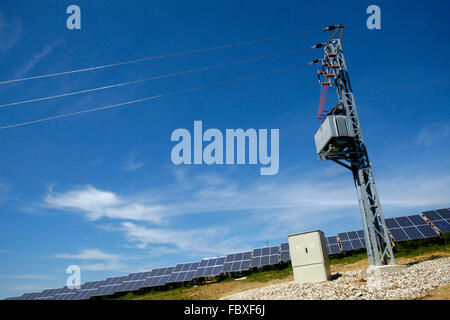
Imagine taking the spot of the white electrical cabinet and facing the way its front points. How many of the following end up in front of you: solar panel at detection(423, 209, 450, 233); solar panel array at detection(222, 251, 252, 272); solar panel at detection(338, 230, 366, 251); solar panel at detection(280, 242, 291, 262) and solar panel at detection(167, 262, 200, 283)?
0

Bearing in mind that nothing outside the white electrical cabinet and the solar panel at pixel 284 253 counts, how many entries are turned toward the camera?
2

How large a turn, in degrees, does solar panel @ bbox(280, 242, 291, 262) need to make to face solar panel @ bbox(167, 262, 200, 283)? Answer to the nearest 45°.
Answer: approximately 90° to its right

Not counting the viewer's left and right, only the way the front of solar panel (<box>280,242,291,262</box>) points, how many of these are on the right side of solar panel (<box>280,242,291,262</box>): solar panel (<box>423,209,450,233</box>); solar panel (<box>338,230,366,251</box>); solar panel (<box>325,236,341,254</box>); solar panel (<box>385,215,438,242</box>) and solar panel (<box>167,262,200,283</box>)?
1

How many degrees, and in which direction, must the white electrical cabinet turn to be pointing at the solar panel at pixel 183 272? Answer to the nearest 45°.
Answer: approximately 135° to its right

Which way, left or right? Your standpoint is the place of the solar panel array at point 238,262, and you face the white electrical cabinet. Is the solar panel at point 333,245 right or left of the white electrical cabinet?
left

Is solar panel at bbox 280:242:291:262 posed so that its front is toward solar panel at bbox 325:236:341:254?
no

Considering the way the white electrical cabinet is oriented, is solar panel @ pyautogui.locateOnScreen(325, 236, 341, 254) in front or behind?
behind

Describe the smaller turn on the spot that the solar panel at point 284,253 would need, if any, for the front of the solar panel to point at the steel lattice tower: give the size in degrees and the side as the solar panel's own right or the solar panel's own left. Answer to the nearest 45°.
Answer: approximately 45° to the solar panel's own left

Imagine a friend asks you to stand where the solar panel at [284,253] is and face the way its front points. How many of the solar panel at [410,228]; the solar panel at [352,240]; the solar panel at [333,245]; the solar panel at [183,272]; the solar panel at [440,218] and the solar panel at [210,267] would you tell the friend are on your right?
2

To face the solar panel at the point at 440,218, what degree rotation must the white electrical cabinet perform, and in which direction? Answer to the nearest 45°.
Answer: approximately 135° to its left

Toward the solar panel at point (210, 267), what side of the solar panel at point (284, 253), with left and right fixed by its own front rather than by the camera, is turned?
right

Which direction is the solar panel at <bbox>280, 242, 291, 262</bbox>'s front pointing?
toward the camera

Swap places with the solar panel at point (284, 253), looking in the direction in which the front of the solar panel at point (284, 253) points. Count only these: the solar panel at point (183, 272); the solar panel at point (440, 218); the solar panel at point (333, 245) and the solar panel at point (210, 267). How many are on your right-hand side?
2

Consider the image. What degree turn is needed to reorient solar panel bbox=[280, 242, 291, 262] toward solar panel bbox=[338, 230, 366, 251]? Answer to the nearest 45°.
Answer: approximately 90° to its left

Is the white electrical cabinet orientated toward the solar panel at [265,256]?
no

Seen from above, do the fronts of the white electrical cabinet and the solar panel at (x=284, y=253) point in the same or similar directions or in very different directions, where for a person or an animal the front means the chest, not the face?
same or similar directions
